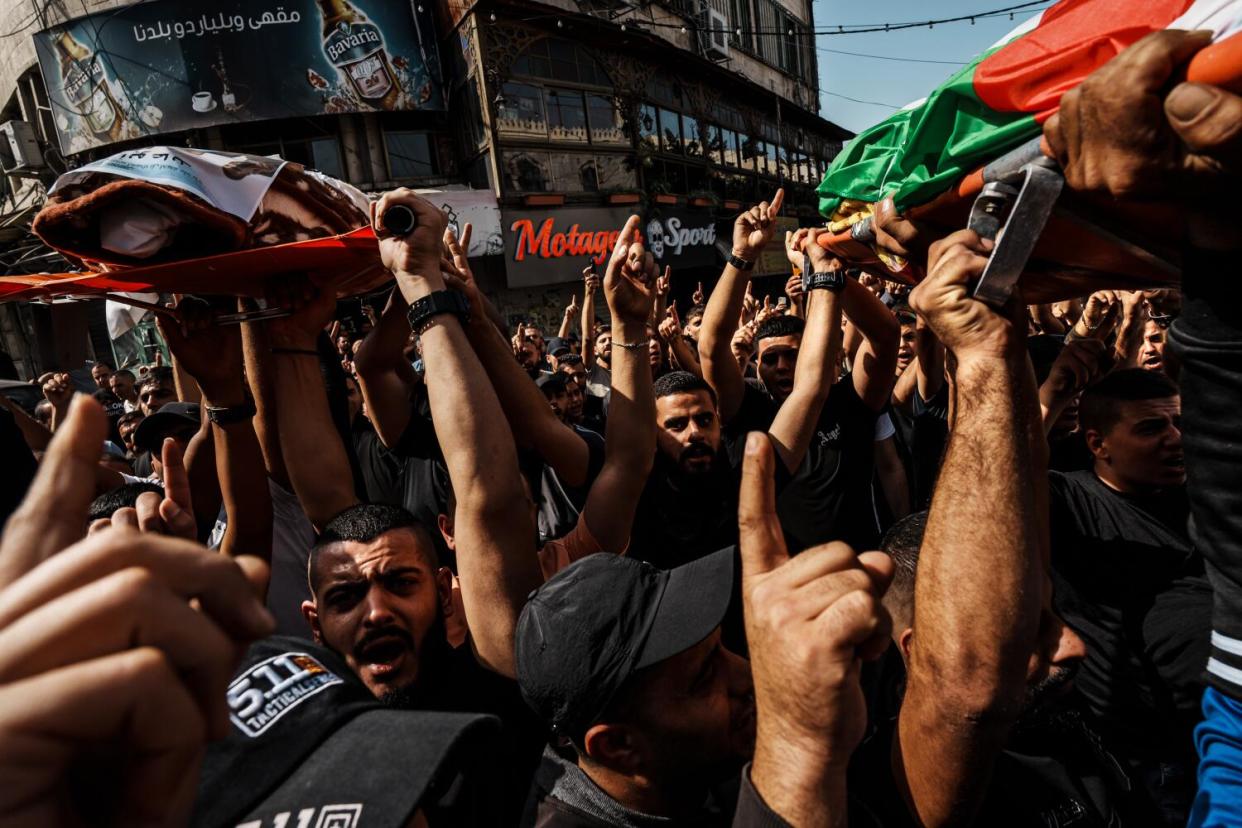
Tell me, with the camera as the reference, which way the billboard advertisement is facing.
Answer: facing the viewer

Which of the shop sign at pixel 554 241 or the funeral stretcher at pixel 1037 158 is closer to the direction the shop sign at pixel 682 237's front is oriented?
the funeral stretcher

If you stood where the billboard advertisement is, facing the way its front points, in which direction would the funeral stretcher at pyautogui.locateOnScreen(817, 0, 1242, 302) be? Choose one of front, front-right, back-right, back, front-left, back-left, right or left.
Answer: front

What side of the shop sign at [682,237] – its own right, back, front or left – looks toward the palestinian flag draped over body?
front

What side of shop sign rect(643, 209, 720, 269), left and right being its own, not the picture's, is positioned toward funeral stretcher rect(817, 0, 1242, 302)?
front

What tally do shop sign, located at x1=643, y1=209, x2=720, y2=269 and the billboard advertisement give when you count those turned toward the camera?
2

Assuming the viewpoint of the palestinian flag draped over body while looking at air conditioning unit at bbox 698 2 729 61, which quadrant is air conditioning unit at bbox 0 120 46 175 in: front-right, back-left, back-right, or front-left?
front-left

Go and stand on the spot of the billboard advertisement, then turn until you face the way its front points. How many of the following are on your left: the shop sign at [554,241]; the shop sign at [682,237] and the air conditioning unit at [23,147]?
2

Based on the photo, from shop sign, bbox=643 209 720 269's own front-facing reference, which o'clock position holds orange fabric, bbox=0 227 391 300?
The orange fabric is roughly at 12 o'clock from the shop sign.

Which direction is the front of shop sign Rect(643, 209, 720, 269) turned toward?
toward the camera

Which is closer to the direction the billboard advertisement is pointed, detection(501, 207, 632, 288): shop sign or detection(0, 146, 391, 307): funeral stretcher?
the funeral stretcher

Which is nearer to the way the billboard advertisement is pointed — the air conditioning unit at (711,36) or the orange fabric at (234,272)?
the orange fabric

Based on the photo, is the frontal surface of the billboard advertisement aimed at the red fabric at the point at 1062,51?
yes

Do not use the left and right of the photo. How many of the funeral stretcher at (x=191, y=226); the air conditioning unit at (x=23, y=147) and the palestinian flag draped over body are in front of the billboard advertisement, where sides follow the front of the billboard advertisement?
2

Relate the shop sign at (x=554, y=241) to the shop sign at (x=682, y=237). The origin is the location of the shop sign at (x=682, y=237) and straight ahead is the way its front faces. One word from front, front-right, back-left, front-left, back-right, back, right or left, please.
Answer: front-right

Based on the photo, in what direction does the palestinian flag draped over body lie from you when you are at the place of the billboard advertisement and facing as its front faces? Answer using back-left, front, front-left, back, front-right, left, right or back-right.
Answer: front
